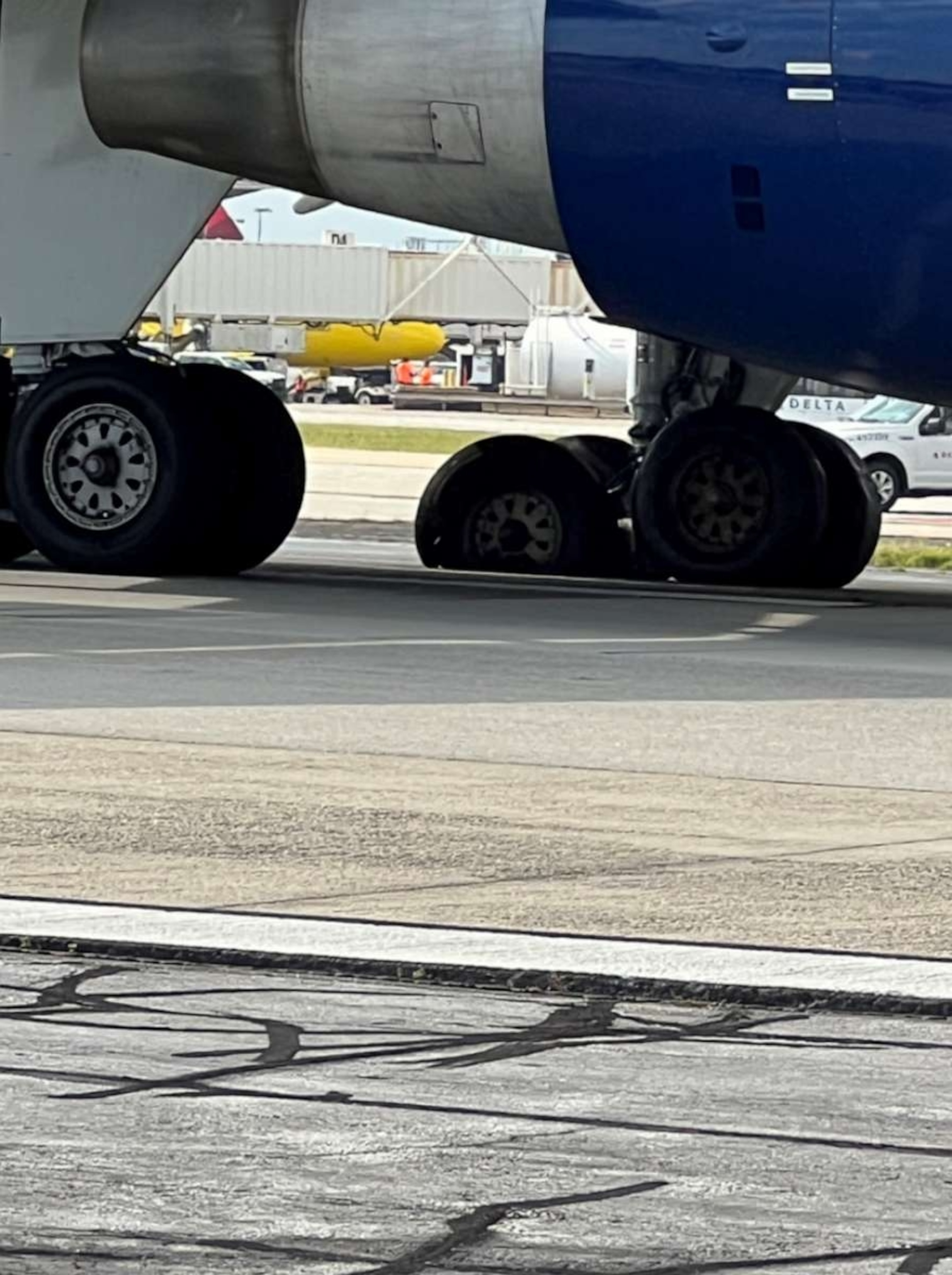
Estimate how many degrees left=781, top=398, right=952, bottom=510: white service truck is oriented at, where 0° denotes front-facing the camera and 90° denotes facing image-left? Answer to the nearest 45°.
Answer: approximately 45°

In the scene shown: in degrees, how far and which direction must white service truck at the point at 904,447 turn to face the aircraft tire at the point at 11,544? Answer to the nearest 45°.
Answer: approximately 45° to its left

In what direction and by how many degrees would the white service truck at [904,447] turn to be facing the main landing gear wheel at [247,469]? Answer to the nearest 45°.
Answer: approximately 45° to its left
